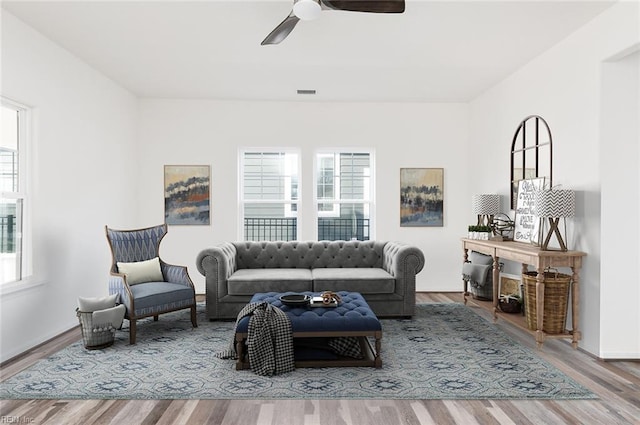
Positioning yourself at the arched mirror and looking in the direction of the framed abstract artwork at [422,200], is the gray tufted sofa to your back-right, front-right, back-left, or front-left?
front-left

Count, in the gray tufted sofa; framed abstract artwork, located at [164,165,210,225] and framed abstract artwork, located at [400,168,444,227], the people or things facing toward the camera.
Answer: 3

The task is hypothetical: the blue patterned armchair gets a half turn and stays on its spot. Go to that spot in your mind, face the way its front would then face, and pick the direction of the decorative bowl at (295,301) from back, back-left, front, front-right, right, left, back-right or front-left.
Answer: back

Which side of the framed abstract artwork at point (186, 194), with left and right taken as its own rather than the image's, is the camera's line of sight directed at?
front

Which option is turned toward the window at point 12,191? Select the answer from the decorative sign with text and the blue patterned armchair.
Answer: the decorative sign with text

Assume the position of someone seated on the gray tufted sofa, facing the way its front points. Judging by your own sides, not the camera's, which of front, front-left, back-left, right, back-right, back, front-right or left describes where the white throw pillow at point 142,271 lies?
right

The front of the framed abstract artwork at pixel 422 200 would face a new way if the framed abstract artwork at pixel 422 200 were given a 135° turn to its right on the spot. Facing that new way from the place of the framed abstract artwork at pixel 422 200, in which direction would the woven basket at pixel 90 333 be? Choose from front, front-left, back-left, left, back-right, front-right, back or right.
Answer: left

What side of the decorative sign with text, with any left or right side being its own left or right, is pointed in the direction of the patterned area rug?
front

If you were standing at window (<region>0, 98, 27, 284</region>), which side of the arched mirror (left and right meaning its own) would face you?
front

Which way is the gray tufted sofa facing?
toward the camera

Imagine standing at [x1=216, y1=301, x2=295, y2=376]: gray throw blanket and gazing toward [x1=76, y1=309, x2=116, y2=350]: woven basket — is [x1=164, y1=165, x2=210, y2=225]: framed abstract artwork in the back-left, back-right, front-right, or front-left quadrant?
front-right

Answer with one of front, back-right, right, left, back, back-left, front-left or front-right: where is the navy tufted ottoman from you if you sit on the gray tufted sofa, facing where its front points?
front

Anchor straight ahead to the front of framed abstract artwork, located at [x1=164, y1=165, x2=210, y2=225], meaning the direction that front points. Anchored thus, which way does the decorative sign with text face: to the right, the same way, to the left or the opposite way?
to the right

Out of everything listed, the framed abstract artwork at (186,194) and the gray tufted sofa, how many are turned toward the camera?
2

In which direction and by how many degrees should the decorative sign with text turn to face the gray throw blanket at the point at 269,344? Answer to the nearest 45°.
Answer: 0° — it already faces it

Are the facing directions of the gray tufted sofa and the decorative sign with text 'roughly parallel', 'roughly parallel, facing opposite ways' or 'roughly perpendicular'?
roughly perpendicular

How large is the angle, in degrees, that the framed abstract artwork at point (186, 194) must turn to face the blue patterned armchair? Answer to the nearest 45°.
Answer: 0° — it already faces it

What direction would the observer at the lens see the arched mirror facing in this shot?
facing the viewer and to the left of the viewer

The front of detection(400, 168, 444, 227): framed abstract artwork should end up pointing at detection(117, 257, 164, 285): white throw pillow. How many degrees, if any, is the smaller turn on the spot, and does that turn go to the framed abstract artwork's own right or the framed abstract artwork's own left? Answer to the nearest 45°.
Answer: approximately 45° to the framed abstract artwork's own right

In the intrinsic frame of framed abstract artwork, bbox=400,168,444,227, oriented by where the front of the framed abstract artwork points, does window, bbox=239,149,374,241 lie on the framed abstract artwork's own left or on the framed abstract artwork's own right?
on the framed abstract artwork's own right
